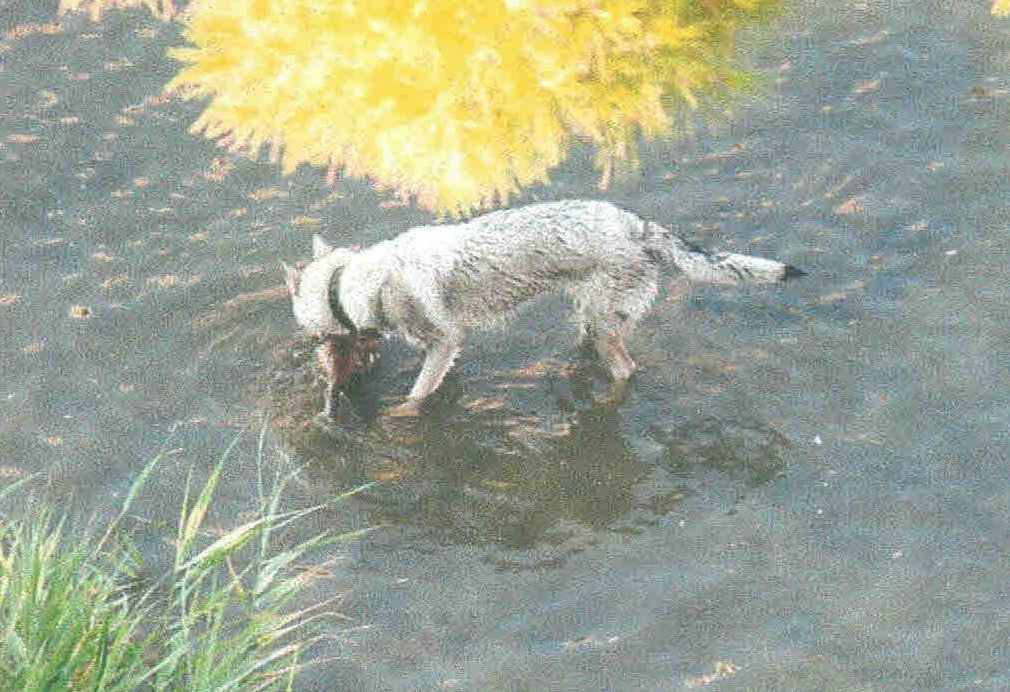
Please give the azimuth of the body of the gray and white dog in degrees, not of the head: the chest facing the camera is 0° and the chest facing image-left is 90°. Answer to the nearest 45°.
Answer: approximately 90°
